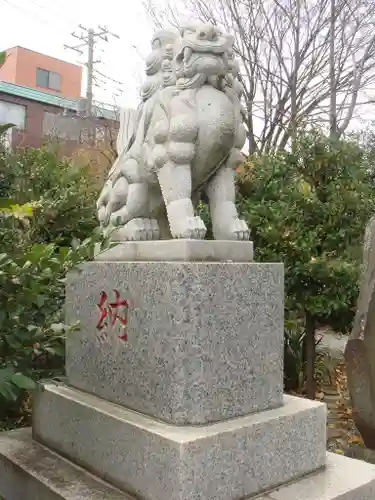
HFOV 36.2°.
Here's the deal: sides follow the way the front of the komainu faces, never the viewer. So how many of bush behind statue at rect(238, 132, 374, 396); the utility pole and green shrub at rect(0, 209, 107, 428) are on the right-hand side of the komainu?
1

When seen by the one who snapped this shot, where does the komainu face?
facing the viewer and to the right of the viewer

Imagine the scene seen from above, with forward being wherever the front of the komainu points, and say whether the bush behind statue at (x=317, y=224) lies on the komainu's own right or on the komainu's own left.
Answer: on the komainu's own left

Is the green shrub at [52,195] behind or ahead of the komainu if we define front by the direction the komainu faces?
behind

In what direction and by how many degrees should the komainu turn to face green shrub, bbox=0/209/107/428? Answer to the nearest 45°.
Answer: approximately 90° to its right

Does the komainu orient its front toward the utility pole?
no
